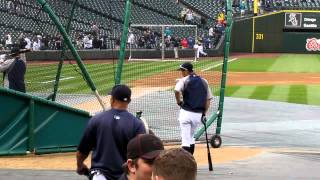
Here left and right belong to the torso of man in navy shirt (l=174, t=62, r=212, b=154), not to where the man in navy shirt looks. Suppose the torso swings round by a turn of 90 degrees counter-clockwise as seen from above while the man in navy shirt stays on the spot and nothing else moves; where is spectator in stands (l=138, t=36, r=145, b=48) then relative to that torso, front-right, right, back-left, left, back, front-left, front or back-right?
back-right

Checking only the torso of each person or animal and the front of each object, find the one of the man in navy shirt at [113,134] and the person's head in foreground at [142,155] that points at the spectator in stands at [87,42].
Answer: the man in navy shirt

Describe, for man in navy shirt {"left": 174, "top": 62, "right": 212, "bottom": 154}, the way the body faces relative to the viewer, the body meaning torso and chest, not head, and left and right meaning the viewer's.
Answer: facing away from the viewer and to the left of the viewer

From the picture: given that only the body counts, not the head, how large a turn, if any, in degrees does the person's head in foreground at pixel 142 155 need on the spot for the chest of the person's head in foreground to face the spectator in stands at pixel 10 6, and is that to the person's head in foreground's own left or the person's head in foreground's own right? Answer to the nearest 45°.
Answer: approximately 90° to the person's head in foreground's own left

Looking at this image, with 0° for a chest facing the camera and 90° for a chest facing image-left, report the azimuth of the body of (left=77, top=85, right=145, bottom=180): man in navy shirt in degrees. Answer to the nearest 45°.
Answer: approximately 180°

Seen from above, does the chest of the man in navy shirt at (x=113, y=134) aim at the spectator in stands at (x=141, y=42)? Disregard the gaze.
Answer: yes

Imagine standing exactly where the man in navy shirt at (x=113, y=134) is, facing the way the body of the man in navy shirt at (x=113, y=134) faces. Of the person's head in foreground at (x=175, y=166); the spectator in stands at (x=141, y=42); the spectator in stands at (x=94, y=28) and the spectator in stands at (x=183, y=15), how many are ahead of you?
3

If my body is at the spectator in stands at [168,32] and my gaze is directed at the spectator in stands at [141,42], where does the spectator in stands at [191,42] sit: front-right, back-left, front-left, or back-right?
back-left

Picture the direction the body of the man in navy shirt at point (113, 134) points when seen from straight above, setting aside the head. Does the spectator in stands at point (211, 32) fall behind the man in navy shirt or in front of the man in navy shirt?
in front

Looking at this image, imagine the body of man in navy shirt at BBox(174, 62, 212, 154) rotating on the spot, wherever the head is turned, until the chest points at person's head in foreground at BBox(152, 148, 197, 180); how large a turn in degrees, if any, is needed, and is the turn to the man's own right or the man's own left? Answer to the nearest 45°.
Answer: approximately 135° to the man's own left
